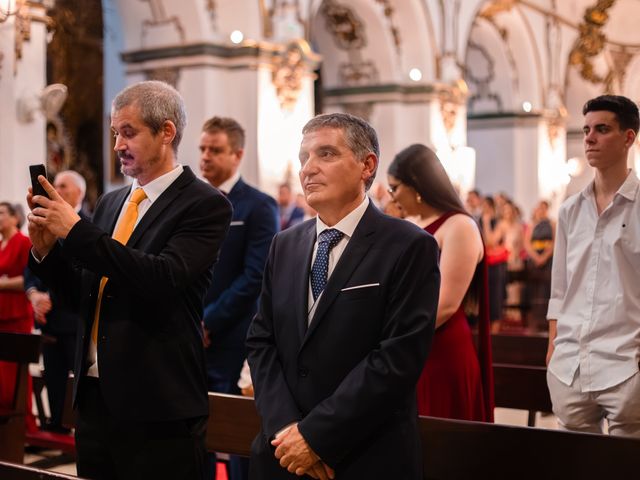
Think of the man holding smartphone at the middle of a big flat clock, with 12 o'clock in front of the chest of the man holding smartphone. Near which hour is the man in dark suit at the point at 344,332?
The man in dark suit is roughly at 9 o'clock from the man holding smartphone.

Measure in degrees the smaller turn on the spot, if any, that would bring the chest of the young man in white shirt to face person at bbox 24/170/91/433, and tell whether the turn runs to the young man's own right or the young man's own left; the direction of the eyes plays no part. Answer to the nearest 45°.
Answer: approximately 90° to the young man's own right

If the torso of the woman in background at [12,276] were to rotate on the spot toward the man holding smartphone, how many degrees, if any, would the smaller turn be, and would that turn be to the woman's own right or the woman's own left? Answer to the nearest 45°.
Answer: approximately 45° to the woman's own left

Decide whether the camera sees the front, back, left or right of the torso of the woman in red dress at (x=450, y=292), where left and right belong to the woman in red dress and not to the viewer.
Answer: left

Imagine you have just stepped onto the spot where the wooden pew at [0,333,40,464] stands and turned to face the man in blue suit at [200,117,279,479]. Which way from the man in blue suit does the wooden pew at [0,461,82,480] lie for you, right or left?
right

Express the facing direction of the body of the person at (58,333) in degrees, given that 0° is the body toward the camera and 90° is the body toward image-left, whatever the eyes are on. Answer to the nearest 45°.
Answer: approximately 45°
